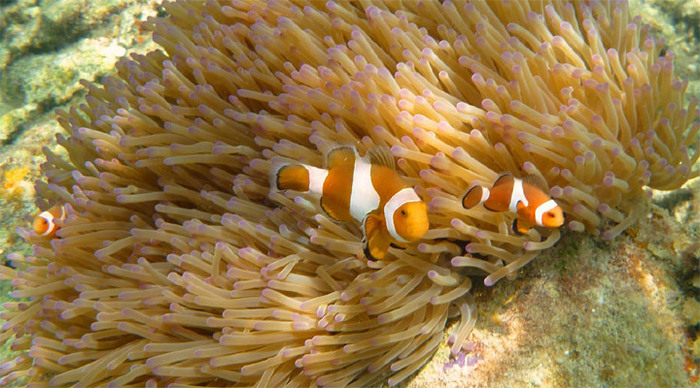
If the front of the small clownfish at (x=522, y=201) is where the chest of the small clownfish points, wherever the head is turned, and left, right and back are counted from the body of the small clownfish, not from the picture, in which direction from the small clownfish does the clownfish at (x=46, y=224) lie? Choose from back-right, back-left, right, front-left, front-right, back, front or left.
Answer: back

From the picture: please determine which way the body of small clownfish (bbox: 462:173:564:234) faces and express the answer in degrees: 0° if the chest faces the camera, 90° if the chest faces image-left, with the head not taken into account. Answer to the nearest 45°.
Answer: approximately 270°
